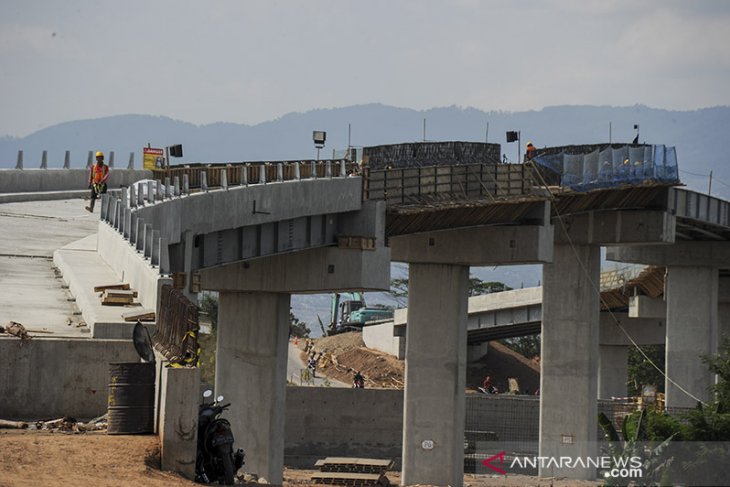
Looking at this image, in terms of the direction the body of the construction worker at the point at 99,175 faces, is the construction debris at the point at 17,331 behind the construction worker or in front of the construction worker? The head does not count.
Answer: in front

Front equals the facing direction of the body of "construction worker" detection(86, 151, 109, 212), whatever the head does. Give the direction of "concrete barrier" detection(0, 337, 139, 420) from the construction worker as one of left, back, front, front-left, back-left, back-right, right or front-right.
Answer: front

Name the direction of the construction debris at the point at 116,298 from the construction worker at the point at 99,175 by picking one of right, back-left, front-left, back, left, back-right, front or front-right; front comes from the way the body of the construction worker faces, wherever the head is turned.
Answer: front

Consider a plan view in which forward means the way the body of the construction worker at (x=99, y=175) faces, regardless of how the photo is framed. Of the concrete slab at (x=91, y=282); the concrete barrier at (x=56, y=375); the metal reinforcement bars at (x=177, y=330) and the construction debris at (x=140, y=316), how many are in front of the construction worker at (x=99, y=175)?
4

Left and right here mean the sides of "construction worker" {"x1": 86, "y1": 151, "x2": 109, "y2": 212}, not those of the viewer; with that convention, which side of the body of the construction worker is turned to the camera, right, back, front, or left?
front

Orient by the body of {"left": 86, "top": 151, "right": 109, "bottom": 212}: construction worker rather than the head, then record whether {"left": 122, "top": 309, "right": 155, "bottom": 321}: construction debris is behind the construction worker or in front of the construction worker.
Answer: in front

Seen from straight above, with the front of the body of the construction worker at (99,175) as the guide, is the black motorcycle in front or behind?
in front

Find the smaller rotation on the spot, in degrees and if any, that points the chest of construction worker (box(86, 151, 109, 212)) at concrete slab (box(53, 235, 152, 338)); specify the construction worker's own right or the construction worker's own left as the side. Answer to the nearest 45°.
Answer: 0° — they already face it

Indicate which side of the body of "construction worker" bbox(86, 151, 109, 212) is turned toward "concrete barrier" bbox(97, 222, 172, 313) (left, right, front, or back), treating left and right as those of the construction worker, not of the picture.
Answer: front

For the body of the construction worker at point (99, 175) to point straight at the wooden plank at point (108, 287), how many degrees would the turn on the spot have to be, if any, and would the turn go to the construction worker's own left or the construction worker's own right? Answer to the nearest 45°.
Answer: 0° — they already face it
